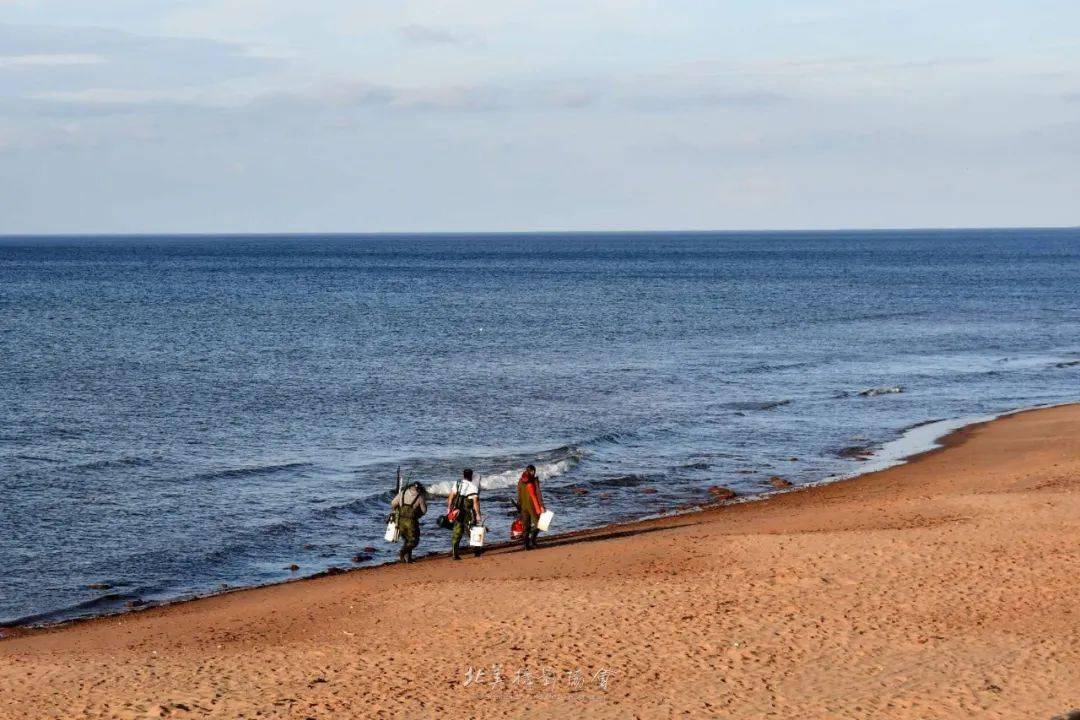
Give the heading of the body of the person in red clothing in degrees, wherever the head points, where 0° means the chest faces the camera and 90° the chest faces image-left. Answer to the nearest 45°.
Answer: approximately 225°

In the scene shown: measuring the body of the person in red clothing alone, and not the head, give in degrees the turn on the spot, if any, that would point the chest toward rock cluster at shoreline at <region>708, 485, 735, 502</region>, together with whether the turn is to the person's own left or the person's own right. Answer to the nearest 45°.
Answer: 0° — they already face it

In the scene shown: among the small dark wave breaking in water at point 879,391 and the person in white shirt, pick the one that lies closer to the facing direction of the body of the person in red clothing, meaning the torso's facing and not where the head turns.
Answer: the small dark wave breaking in water

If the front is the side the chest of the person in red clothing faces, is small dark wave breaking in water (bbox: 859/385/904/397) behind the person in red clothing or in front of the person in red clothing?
in front

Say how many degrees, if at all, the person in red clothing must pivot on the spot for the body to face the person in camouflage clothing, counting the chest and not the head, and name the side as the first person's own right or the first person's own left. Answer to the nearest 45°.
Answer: approximately 135° to the first person's own left

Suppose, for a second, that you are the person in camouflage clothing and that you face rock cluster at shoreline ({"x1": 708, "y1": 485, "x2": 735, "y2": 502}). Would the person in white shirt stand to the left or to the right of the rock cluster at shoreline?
right

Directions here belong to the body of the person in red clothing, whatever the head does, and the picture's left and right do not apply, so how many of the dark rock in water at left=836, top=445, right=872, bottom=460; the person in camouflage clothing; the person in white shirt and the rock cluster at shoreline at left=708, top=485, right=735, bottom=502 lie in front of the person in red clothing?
2

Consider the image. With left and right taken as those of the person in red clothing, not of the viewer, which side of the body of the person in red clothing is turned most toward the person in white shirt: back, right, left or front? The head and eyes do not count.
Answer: back

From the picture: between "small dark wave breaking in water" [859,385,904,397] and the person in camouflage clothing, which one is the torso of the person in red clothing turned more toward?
the small dark wave breaking in water
